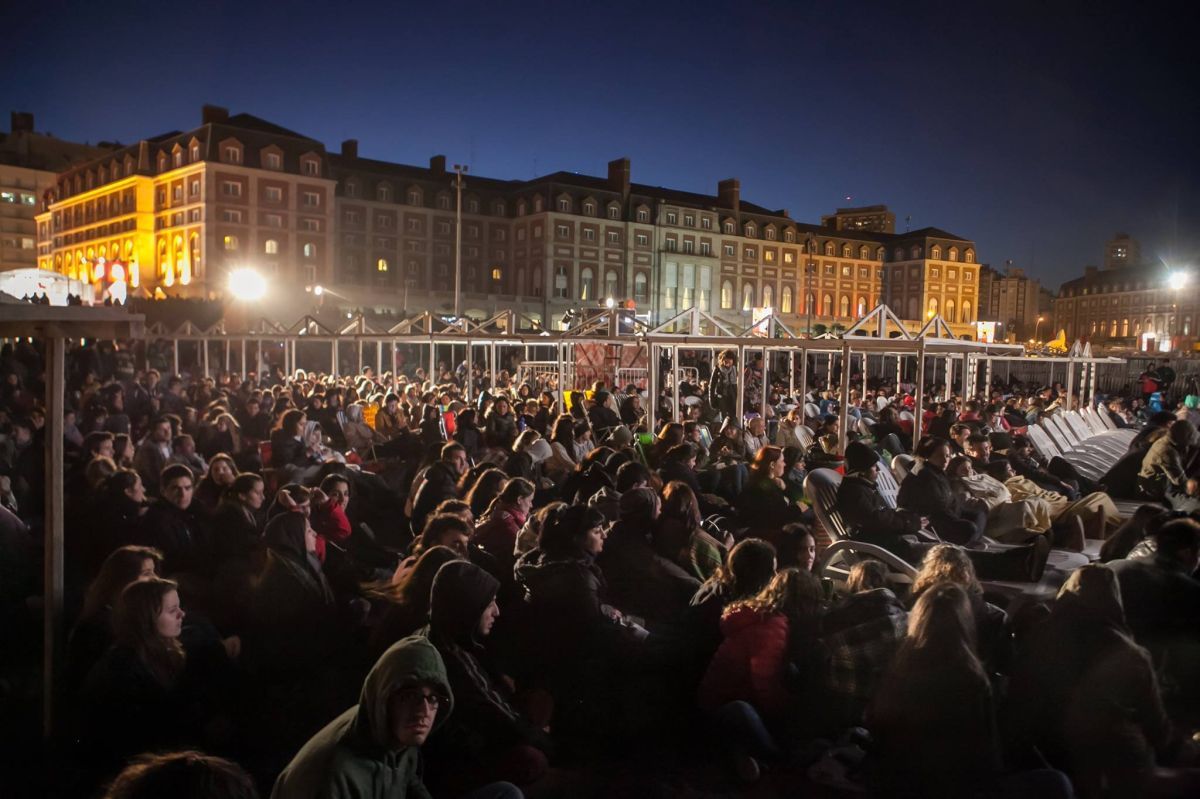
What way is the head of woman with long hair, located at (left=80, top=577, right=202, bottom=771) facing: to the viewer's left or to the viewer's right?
to the viewer's right

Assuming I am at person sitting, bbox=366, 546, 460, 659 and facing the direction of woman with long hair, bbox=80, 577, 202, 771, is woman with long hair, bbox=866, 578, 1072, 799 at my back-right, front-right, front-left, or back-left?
back-left

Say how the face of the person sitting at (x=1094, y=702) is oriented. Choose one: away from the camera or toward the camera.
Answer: away from the camera

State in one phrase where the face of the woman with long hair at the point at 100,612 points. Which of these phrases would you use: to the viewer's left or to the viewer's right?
to the viewer's right

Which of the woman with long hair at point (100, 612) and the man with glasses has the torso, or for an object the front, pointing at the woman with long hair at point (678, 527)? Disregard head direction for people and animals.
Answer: the woman with long hair at point (100, 612)

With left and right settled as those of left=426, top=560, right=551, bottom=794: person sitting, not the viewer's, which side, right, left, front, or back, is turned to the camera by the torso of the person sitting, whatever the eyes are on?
right

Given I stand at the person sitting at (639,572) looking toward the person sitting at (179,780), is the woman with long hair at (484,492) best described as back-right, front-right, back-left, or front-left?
back-right

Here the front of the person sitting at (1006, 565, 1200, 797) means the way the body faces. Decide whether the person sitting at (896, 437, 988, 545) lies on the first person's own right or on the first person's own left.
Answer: on the first person's own left

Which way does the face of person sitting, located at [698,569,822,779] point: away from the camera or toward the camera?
away from the camera
